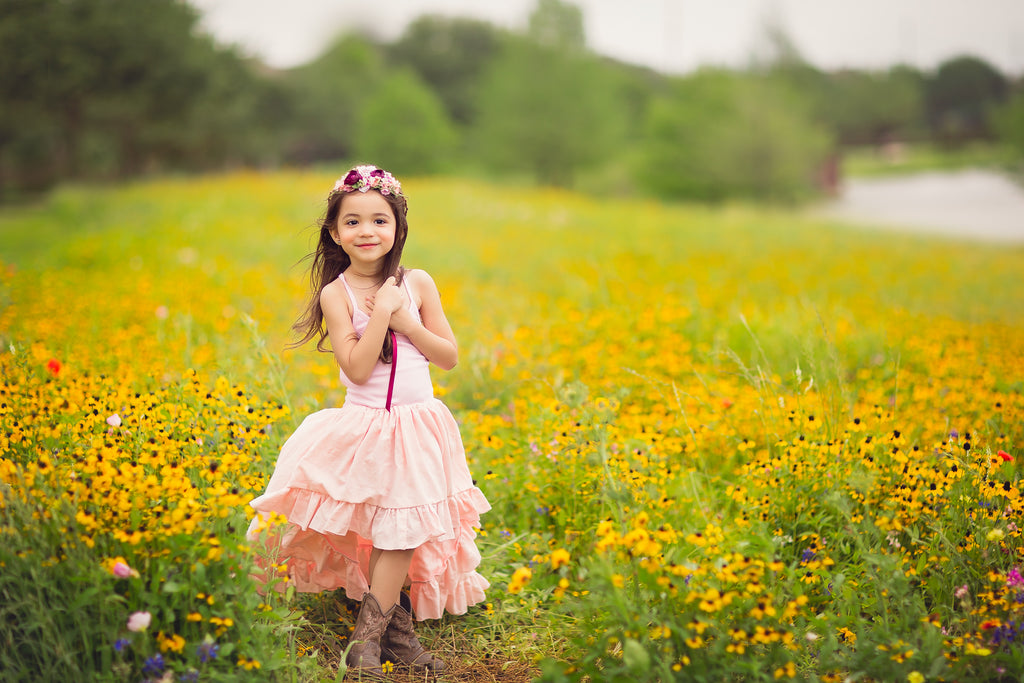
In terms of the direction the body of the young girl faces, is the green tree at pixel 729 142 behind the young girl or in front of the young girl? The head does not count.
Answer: behind

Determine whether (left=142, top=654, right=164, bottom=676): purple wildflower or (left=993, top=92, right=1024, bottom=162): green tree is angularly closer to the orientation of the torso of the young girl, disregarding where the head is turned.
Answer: the purple wildflower

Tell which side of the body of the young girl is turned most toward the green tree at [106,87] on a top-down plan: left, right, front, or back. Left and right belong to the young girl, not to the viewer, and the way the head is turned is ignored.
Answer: back

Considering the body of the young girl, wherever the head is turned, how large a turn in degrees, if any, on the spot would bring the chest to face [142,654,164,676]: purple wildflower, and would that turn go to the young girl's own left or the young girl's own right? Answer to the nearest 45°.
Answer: approximately 45° to the young girl's own right

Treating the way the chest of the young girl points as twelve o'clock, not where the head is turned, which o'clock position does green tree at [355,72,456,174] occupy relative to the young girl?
The green tree is roughly at 6 o'clock from the young girl.

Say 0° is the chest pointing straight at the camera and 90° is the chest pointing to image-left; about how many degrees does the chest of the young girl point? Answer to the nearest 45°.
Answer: approximately 0°
